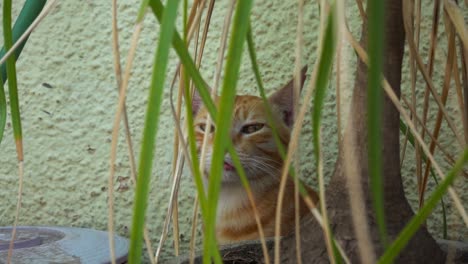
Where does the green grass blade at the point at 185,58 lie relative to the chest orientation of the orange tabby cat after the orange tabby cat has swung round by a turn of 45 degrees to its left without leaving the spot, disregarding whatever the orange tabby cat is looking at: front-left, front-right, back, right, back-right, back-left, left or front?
front

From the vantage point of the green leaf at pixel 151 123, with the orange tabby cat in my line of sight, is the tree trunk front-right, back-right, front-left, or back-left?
front-right

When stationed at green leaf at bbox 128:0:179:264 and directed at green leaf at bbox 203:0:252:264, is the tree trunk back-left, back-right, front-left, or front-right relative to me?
front-left

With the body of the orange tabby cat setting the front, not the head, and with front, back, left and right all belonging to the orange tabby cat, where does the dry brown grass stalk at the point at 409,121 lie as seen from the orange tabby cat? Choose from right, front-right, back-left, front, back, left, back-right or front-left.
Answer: front-left

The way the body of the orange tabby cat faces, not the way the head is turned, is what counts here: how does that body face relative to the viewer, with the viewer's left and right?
facing the viewer and to the left of the viewer

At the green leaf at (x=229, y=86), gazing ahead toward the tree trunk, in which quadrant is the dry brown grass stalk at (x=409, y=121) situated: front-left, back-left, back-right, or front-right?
front-right

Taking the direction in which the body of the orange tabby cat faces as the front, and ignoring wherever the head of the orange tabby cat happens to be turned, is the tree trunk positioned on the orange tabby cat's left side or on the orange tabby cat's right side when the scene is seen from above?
on the orange tabby cat's left side

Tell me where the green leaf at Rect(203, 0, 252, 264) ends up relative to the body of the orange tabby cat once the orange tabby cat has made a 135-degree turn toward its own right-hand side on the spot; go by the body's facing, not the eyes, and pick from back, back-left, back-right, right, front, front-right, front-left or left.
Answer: back

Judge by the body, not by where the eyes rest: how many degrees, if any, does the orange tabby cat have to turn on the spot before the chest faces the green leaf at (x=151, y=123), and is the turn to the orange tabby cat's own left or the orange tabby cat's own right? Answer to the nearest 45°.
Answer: approximately 45° to the orange tabby cat's own left
